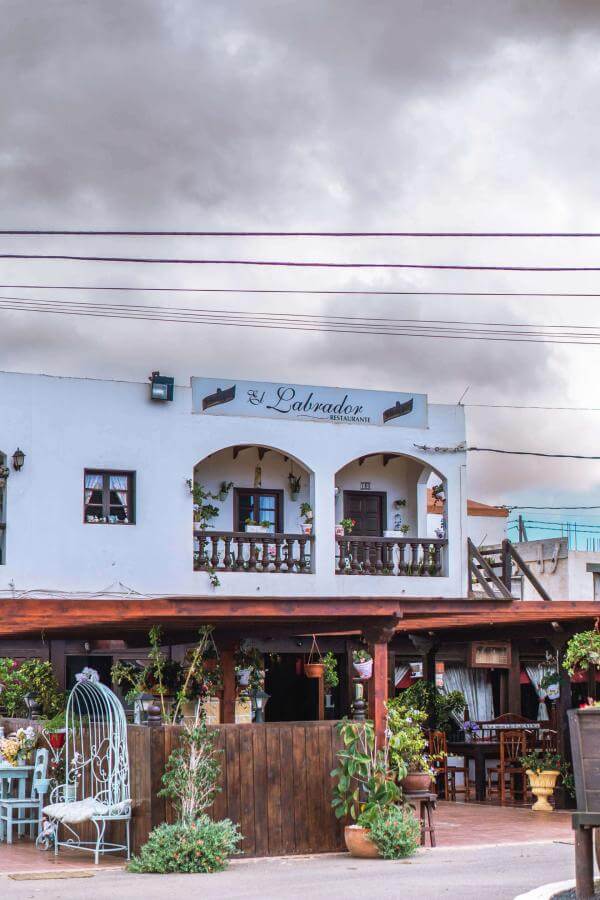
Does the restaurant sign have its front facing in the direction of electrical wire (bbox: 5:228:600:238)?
yes

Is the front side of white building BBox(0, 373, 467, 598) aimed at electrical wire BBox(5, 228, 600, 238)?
yes

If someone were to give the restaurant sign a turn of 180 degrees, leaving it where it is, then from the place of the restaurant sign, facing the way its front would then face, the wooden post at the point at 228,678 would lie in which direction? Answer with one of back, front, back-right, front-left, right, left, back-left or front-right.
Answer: back

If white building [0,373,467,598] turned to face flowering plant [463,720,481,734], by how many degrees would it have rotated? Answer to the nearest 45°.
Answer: approximately 45° to its left

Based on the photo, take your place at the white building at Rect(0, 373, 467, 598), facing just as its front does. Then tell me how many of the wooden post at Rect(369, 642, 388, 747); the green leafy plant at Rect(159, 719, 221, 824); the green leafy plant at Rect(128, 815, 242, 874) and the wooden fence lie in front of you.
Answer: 4

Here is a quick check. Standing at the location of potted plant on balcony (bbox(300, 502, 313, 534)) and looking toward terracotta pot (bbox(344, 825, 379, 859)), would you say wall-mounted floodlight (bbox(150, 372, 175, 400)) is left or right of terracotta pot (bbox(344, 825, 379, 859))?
right

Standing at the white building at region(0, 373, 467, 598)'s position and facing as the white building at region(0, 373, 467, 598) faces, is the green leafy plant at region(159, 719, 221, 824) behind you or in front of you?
in front

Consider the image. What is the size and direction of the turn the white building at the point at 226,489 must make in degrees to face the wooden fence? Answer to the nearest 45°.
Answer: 0° — it already faces it

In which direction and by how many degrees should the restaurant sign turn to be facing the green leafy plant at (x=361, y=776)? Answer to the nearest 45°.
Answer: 0° — it already faces it

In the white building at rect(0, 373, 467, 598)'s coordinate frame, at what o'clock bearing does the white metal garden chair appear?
The white metal garden chair is roughly at 12 o'clock from the white building.

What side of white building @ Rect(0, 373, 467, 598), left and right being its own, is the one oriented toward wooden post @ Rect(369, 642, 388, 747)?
front

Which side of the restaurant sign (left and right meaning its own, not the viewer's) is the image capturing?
front

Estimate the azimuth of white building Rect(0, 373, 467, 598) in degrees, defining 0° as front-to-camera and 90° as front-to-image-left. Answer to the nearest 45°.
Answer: approximately 0°

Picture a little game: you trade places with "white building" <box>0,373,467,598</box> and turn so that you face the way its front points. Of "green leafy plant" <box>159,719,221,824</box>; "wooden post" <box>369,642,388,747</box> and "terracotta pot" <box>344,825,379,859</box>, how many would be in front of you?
3

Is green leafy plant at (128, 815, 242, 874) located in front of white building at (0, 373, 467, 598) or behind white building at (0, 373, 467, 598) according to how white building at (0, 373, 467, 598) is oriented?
in front
